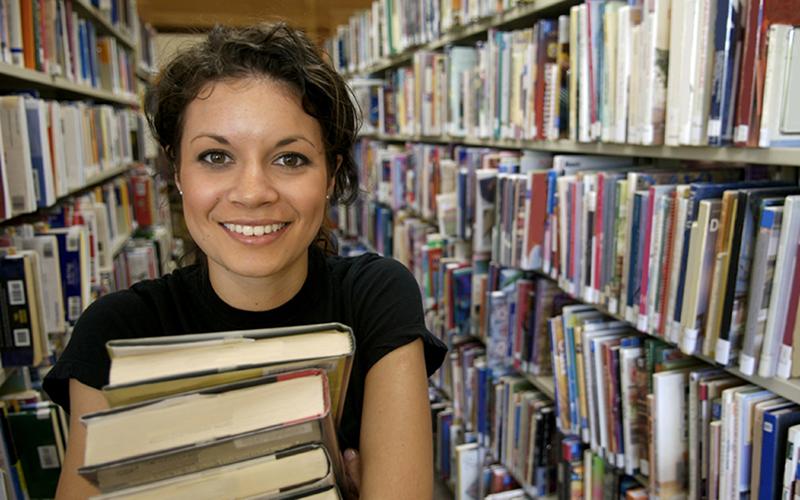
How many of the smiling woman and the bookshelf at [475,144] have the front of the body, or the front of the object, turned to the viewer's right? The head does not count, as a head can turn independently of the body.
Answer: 0

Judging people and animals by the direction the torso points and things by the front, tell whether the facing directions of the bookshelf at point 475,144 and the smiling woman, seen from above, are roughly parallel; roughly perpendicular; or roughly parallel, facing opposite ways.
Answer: roughly perpendicular

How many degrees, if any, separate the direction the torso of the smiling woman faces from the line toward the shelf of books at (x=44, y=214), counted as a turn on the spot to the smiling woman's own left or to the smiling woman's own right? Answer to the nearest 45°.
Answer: approximately 135° to the smiling woman's own right

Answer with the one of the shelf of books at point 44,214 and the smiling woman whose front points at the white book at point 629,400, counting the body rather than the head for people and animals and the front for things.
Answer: the shelf of books

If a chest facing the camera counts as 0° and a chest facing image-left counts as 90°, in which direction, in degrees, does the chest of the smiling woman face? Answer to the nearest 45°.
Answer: approximately 0°

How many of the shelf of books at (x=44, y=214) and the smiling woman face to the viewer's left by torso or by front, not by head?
0

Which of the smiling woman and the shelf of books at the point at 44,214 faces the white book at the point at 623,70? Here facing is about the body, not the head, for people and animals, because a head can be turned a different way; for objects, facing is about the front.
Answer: the shelf of books

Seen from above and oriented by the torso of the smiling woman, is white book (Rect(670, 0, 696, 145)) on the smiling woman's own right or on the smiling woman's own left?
on the smiling woman's own left

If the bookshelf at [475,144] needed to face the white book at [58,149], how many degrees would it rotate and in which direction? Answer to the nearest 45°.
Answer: approximately 45° to its right

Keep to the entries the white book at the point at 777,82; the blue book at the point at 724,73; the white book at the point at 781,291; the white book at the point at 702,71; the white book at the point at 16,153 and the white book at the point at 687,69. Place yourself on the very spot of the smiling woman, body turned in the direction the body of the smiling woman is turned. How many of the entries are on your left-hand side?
5

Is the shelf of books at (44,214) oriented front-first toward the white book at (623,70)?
yes

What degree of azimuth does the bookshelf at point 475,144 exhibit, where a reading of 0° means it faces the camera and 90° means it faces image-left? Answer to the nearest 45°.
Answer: approximately 45°

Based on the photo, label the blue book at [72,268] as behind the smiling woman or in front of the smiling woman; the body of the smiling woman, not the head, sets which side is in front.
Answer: behind
